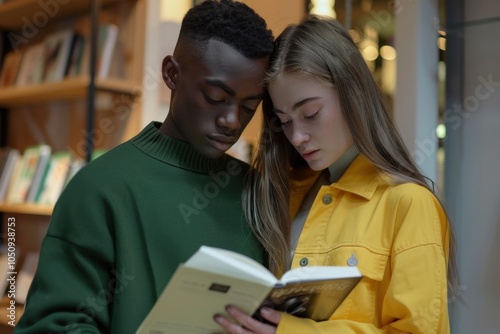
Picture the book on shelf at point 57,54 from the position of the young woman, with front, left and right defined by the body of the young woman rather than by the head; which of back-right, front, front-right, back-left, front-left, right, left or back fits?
right

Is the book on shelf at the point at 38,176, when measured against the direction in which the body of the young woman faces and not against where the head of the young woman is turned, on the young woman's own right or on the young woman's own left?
on the young woman's own right

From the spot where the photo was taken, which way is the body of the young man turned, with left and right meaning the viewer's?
facing the viewer and to the right of the viewer

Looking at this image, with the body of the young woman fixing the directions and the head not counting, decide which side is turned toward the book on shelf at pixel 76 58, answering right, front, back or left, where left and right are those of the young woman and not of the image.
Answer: right

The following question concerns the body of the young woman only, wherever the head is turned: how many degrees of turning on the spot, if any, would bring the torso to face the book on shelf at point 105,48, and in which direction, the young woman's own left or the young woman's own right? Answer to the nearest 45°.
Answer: approximately 90° to the young woman's own right

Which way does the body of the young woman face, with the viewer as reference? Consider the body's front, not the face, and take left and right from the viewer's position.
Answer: facing the viewer and to the left of the viewer

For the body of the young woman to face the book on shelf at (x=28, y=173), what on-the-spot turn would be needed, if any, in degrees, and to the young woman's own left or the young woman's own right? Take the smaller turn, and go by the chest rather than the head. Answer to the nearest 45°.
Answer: approximately 90° to the young woman's own right

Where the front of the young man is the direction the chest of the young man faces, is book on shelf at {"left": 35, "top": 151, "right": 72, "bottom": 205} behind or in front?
behind

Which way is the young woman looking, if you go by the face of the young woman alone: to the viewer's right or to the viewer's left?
to the viewer's left

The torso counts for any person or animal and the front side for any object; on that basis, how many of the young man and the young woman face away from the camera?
0

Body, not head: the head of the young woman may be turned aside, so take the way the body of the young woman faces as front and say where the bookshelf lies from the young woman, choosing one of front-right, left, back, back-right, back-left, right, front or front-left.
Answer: right

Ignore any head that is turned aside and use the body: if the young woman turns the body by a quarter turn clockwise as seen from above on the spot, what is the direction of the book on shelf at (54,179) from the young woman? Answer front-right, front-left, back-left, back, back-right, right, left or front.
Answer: front

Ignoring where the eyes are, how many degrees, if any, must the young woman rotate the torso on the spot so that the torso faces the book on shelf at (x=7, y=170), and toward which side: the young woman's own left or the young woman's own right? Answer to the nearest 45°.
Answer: approximately 90° to the young woman's own right

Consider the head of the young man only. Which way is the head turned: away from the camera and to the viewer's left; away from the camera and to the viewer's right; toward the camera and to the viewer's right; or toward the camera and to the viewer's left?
toward the camera and to the viewer's right
